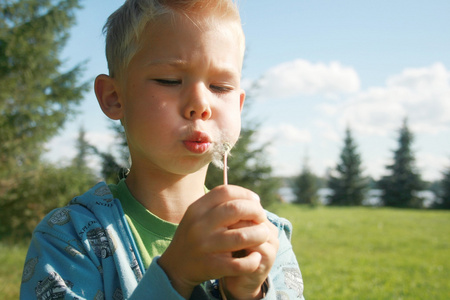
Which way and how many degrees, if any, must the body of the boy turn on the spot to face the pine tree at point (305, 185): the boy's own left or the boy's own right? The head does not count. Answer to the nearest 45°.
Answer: approximately 135° to the boy's own left

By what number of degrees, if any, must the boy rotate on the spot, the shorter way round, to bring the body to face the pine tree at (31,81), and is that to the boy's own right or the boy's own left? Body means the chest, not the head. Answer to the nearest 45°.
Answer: approximately 135° to the boy's own left

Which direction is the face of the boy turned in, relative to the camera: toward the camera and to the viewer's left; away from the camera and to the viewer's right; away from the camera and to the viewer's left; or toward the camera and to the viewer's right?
toward the camera and to the viewer's right

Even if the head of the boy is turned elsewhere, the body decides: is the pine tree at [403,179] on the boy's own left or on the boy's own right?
on the boy's own left

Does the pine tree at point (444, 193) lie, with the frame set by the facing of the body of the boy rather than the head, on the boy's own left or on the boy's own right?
on the boy's own left

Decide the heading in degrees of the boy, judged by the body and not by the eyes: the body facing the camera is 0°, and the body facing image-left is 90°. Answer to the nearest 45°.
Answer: approximately 315°

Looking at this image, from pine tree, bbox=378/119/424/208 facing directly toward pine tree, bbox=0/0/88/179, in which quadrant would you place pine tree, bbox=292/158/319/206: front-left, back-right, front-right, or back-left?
front-right
